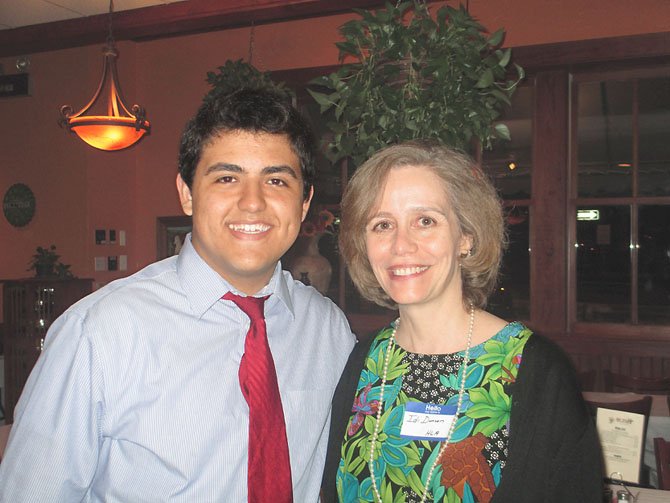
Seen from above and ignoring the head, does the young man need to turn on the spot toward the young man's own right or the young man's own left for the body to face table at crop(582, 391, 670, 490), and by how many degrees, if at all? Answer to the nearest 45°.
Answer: approximately 90° to the young man's own left

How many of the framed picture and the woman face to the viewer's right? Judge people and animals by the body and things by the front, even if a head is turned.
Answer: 0

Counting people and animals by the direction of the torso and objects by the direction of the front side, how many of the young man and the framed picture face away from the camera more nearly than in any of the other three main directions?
0

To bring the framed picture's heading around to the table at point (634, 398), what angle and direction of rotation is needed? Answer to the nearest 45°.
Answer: approximately 45° to its left

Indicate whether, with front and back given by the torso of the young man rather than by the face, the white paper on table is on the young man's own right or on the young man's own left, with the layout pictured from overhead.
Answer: on the young man's own left

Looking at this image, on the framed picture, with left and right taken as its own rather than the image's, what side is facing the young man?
front

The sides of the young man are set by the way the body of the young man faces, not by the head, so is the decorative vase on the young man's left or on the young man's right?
on the young man's left

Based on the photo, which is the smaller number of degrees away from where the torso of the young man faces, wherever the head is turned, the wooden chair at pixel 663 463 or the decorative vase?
the wooden chair

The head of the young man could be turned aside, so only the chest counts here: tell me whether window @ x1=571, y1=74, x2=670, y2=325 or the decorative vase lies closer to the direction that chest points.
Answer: the window

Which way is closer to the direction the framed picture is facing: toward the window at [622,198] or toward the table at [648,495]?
the table

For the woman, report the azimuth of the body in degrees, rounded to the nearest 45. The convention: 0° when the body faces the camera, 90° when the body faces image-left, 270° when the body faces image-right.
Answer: approximately 45°

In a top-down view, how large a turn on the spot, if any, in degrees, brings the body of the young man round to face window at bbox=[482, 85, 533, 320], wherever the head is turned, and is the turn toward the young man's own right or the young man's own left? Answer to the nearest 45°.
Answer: approximately 90° to the young man's own left
